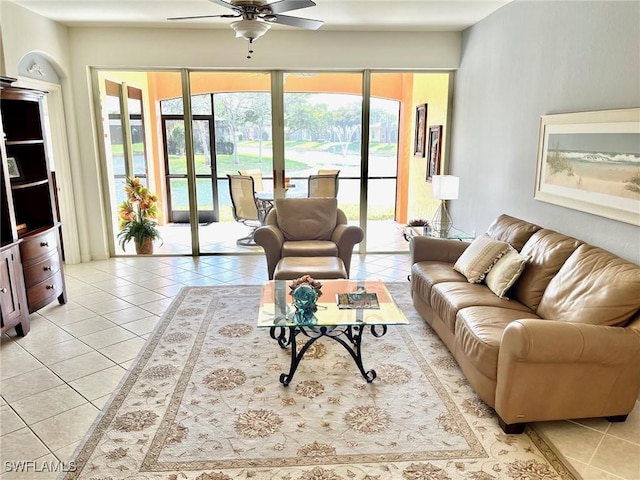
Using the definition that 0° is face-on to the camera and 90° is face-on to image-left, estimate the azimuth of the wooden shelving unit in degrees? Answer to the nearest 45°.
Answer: approximately 315°

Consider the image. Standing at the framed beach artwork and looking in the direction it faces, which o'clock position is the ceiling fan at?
The ceiling fan is roughly at 1 o'clock from the framed beach artwork.

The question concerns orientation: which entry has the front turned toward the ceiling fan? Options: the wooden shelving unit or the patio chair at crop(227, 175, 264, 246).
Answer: the wooden shelving unit

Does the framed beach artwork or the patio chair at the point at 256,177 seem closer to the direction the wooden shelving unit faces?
the framed beach artwork

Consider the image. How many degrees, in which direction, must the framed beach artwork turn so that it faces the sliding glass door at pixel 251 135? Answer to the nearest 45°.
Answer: approximately 45° to its right

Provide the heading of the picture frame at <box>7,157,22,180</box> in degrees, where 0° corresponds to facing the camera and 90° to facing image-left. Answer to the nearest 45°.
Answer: approximately 315°

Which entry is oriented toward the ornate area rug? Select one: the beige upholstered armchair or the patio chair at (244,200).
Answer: the beige upholstered armchair

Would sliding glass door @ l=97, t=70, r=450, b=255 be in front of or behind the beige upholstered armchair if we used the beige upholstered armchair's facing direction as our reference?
behind

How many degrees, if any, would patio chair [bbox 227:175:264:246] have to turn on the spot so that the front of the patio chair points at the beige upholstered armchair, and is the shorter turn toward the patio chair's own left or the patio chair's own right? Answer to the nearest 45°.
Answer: approximately 135° to the patio chair's own right

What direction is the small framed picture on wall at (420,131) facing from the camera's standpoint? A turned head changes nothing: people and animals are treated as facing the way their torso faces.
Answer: to the viewer's left
